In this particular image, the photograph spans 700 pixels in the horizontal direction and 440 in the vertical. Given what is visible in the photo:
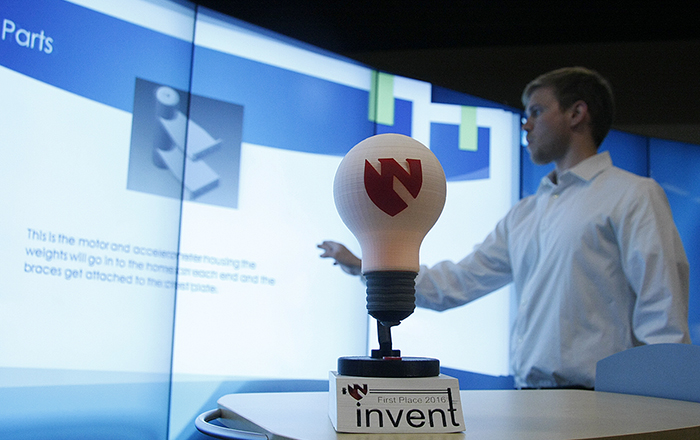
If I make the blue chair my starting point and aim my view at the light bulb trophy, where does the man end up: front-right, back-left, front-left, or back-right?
back-right

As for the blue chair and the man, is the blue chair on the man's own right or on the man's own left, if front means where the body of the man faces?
on the man's own left

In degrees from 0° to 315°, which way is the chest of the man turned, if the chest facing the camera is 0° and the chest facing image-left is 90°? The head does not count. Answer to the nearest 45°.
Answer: approximately 45°

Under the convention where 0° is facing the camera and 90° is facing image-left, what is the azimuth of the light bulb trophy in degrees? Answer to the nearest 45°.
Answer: approximately 0°

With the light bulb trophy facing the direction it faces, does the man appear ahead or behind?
behind

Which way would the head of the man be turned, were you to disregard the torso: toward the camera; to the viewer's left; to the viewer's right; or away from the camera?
to the viewer's left

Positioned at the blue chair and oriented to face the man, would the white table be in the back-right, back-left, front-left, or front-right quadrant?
back-left
